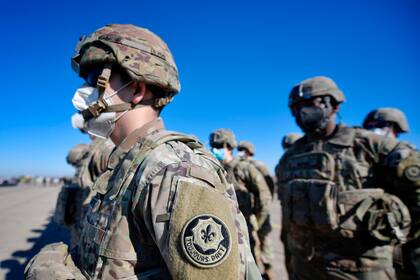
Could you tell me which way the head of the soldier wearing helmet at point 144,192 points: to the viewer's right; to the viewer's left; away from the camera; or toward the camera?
to the viewer's left

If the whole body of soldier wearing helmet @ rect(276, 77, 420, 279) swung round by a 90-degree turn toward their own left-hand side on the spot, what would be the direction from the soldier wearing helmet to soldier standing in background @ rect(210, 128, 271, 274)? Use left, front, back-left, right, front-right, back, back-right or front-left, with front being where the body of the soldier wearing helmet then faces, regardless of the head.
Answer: back

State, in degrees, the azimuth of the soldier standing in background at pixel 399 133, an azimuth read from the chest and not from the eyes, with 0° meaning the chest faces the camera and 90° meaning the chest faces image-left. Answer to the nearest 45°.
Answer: approximately 45°

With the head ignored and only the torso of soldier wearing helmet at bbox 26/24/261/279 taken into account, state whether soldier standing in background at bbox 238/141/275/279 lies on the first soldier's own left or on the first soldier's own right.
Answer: on the first soldier's own right

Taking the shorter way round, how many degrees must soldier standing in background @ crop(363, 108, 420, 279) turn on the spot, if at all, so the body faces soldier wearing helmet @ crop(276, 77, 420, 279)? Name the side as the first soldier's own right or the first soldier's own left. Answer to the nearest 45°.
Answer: approximately 45° to the first soldier's own left

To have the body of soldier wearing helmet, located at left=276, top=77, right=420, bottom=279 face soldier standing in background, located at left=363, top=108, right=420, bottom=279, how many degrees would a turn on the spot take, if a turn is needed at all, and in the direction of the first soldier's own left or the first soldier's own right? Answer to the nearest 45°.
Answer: approximately 135° to the first soldier's own right

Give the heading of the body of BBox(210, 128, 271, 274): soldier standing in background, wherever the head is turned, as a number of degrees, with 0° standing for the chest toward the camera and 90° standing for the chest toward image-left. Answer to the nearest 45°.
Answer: approximately 45°

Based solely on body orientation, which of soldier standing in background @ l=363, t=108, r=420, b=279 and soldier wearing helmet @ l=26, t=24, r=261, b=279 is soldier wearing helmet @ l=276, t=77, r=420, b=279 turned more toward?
the soldier wearing helmet

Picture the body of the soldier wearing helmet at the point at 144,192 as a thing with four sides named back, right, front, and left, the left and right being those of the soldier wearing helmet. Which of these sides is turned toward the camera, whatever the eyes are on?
left

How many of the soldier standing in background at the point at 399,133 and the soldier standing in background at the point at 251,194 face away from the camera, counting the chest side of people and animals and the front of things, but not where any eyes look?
0

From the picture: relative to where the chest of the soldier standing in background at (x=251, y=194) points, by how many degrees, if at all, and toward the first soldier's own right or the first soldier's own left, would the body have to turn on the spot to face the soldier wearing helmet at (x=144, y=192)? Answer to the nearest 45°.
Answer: approximately 45° to the first soldier's own left

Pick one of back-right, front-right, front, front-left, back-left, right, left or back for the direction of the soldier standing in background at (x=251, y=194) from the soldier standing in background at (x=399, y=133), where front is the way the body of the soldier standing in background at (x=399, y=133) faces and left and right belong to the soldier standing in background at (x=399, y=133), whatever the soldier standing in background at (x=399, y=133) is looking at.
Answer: front-right
